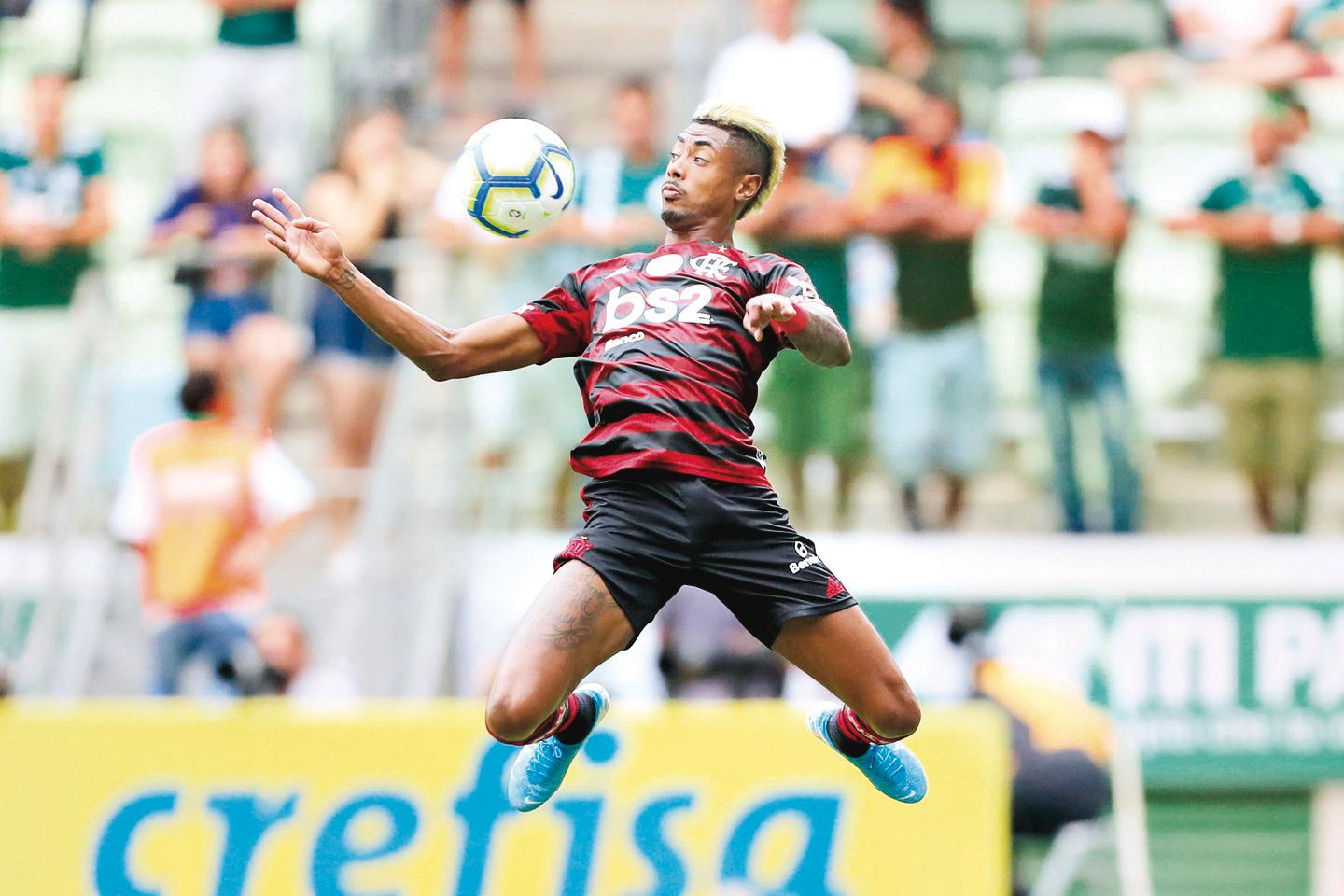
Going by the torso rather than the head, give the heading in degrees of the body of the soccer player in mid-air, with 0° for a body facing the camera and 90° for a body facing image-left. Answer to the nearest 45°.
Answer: approximately 0°

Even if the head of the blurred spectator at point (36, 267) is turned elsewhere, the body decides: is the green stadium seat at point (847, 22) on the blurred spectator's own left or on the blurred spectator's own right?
on the blurred spectator's own left

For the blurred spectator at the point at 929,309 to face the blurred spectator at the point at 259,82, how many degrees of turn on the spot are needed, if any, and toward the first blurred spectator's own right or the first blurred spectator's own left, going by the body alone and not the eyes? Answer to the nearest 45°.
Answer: approximately 90° to the first blurred spectator's own right

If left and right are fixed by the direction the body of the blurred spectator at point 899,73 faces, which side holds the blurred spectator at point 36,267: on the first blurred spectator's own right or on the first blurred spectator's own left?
on the first blurred spectator's own right
